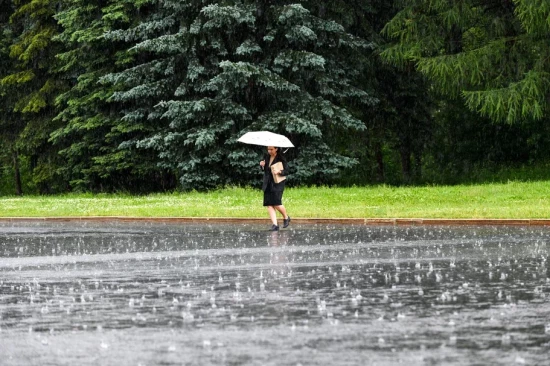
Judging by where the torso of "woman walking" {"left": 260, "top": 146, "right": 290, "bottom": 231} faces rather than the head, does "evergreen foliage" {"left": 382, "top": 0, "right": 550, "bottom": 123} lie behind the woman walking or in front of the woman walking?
behind

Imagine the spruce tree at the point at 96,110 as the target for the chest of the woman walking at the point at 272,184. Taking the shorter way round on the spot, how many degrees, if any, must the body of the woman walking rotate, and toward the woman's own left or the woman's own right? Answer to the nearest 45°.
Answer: approximately 135° to the woman's own right

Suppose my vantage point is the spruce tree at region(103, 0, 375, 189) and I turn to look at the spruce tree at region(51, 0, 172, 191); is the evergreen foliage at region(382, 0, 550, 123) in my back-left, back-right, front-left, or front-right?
back-right

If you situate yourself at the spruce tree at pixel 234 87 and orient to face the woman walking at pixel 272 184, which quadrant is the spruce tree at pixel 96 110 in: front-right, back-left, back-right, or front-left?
back-right

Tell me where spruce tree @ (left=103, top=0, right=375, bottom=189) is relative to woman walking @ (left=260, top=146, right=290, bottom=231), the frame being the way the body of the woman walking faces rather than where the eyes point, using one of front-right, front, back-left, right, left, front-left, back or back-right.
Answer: back-right
